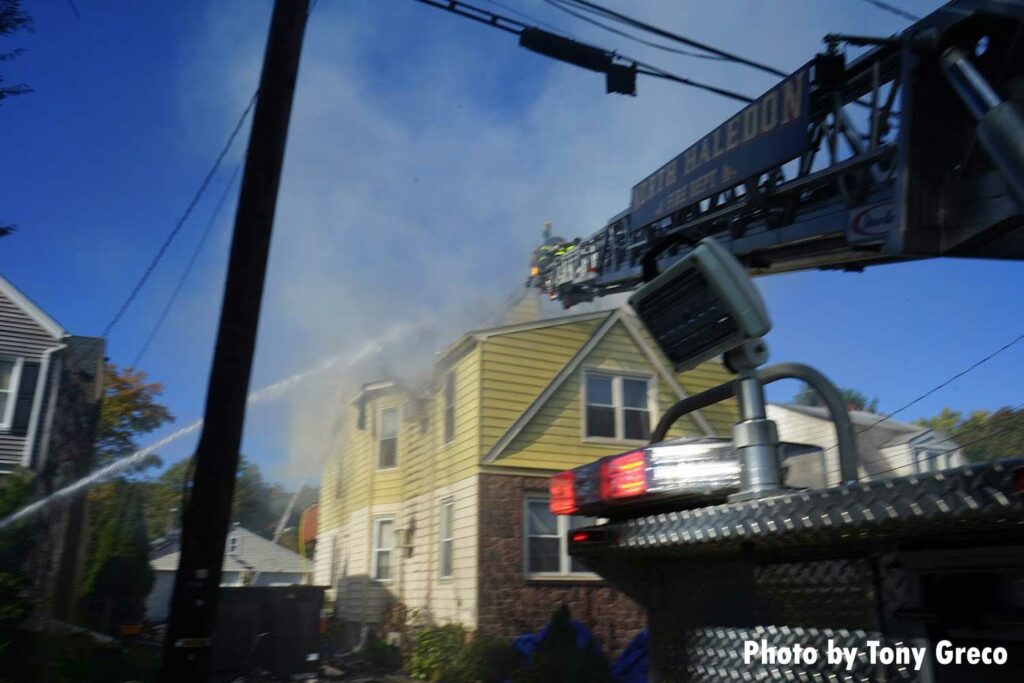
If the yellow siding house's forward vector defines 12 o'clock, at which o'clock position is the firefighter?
The firefighter is roughly at 1 o'clock from the yellow siding house.

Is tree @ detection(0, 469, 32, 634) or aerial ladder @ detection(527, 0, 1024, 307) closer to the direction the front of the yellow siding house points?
the aerial ladder

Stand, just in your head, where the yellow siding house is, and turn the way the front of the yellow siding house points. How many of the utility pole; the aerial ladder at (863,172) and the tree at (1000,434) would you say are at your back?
0

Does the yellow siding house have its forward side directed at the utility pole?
no

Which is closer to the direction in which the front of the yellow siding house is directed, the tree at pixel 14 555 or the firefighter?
the firefighter

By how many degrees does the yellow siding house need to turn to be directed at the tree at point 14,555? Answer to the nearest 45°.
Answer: approximately 90° to its right

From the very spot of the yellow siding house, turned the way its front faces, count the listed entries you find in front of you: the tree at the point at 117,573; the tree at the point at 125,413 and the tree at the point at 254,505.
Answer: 0

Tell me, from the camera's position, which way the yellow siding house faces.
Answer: facing the viewer and to the right of the viewer
